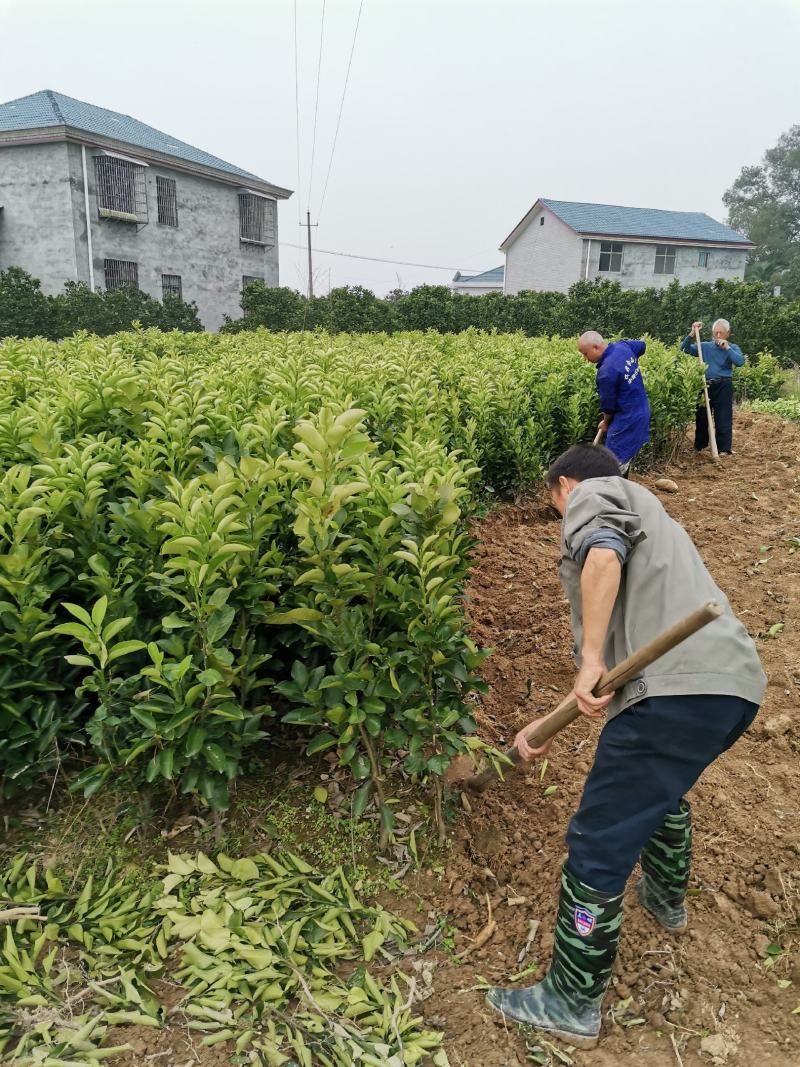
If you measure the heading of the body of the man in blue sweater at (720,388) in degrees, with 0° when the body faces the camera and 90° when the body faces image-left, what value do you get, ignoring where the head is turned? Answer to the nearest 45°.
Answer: approximately 0°

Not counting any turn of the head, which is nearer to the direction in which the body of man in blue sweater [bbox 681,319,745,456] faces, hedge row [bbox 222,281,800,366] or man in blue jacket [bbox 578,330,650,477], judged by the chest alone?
the man in blue jacket

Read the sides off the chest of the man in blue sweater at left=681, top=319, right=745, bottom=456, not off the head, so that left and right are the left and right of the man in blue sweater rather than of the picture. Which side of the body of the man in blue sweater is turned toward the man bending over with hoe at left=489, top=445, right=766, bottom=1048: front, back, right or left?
front

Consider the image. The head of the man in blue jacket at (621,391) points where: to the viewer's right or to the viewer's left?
to the viewer's left

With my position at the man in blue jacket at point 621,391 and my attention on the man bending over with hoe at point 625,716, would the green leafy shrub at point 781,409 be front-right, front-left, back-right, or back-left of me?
back-left

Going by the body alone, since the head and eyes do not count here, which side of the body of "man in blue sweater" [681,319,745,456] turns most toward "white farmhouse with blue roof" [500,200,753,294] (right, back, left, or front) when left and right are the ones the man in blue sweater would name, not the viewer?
back

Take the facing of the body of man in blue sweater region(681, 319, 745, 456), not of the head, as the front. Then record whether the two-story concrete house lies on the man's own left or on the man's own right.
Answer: on the man's own right
